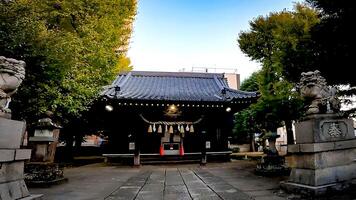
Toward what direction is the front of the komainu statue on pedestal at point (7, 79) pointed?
to the viewer's right

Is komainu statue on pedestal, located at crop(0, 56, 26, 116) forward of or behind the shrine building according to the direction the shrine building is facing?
forward

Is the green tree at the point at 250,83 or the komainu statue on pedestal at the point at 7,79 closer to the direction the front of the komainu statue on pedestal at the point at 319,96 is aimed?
the komainu statue on pedestal

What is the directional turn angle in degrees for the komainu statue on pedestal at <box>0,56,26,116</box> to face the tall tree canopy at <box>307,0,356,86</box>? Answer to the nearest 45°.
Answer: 0° — it already faces it

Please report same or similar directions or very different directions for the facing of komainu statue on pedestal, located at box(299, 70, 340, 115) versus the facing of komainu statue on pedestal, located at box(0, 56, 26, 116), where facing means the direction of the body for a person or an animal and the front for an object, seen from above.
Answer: very different directions

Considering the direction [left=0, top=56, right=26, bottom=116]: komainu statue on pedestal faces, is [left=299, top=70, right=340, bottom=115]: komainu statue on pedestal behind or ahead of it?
ahead

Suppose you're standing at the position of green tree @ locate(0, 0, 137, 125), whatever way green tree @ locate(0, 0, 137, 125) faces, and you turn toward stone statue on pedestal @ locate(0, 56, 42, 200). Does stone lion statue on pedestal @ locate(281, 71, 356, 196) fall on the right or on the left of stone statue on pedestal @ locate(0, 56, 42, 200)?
left

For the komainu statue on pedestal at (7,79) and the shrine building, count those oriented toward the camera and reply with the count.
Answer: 1

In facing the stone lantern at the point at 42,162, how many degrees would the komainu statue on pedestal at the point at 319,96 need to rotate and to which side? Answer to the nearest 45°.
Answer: approximately 45° to its right
